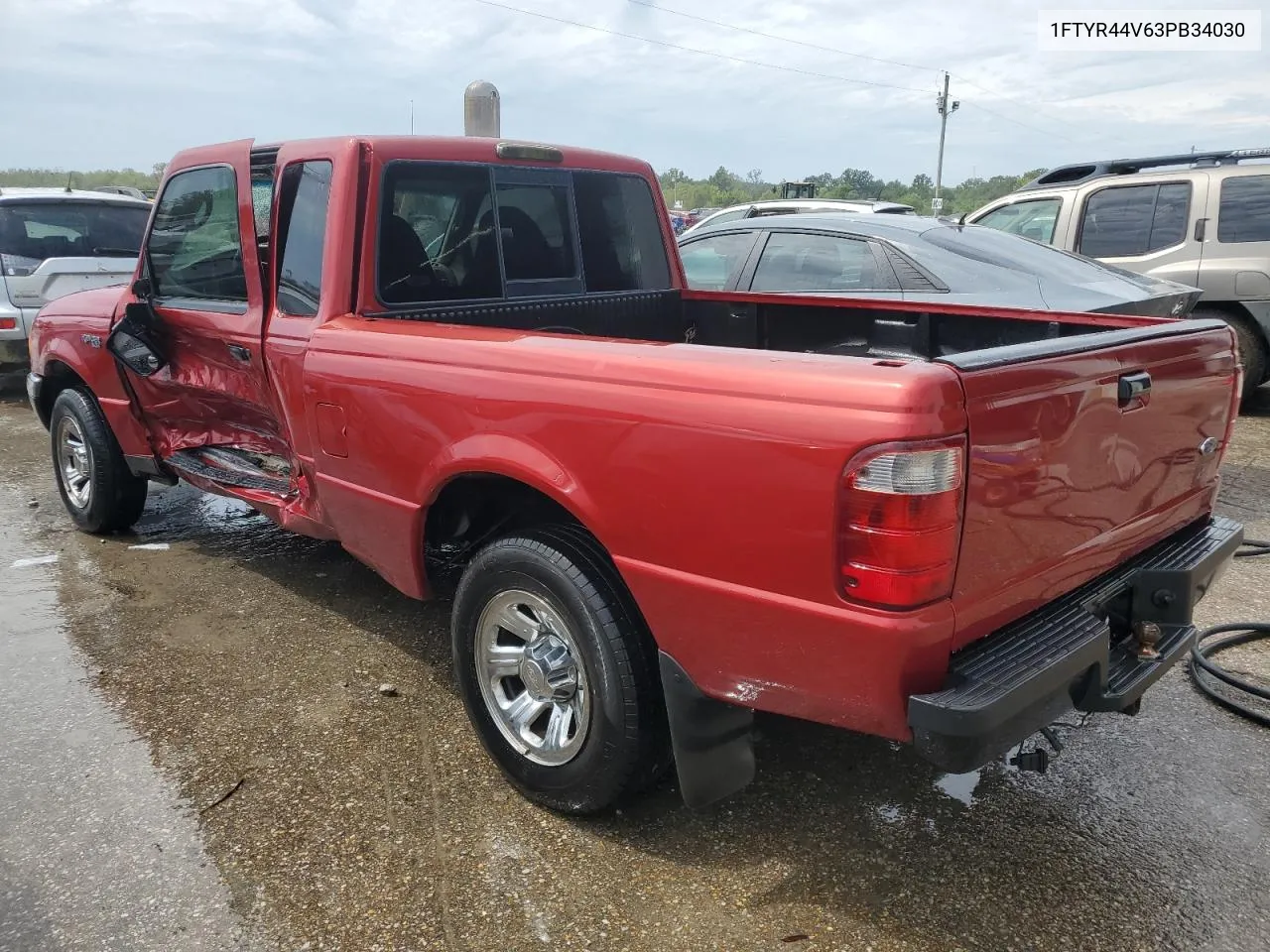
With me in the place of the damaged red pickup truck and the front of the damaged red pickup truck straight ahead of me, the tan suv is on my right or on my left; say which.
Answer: on my right

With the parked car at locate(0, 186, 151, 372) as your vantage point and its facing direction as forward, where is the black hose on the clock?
The black hose is roughly at 5 o'clock from the parked car.

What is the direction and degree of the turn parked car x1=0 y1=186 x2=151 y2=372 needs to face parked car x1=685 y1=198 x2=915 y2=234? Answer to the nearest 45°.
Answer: approximately 90° to its right

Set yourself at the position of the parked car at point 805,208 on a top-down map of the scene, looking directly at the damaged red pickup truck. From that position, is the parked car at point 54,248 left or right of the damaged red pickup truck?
right

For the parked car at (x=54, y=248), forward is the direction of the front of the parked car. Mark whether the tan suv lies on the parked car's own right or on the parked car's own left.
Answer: on the parked car's own right

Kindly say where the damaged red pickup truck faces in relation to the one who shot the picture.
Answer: facing away from the viewer and to the left of the viewer

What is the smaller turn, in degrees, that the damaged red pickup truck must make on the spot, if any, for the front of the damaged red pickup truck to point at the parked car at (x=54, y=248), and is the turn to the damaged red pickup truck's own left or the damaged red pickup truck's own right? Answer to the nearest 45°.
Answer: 0° — it already faces it

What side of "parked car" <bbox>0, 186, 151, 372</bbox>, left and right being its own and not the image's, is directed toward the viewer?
back
